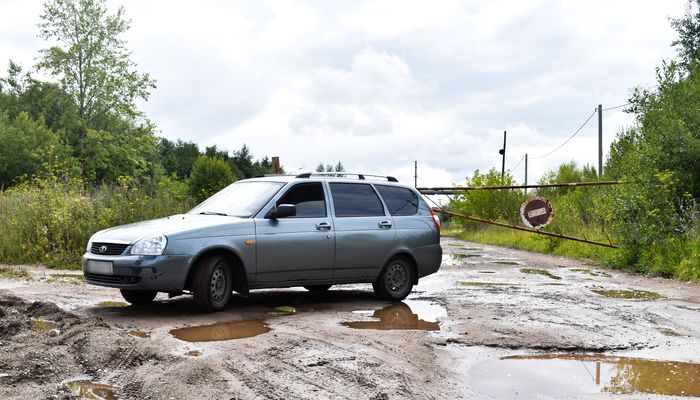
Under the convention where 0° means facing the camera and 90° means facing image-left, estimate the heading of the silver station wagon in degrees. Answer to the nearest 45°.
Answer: approximately 45°

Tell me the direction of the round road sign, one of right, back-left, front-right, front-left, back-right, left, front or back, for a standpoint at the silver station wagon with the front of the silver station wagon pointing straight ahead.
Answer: back
